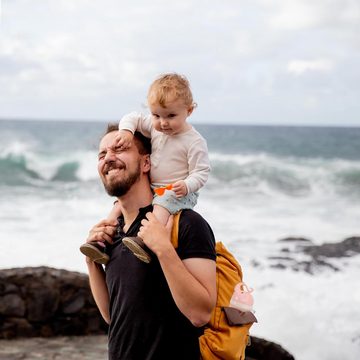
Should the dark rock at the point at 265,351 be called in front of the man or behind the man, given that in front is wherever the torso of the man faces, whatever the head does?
behind

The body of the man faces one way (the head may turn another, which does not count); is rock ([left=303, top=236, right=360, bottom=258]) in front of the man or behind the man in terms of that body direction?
behind

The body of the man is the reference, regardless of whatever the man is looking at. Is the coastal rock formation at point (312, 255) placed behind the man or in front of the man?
behind

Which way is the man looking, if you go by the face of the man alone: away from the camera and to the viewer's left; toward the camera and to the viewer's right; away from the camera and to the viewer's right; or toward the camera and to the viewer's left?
toward the camera and to the viewer's left

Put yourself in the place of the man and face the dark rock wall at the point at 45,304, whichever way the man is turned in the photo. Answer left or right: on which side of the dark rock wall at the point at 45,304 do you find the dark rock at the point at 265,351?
right

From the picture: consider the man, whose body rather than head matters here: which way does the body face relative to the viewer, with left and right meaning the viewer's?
facing the viewer and to the left of the viewer

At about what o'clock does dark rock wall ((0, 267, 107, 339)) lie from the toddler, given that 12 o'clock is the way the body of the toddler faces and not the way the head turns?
The dark rock wall is roughly at 4 o'clock from the toddler.

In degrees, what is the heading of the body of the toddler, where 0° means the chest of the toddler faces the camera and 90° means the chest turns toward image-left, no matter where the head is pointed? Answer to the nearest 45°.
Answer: approximately 45°

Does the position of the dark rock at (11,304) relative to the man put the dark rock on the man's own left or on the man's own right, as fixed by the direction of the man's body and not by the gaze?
on the man's own right
